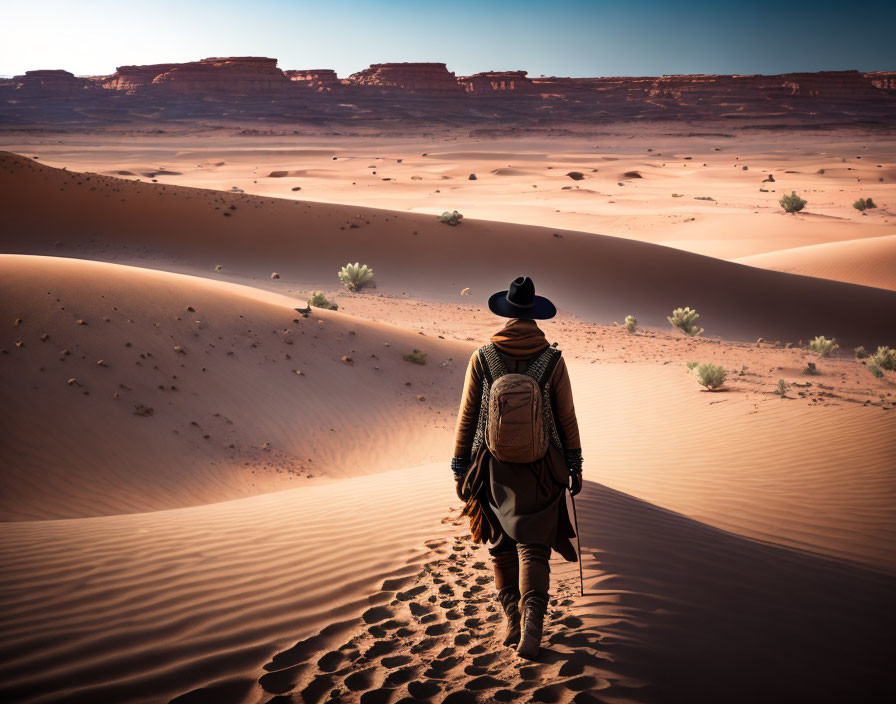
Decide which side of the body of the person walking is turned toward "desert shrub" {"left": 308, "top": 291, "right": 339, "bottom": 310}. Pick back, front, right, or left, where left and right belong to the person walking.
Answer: front

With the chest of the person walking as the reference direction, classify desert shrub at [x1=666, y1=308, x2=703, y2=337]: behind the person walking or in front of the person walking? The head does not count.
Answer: in front

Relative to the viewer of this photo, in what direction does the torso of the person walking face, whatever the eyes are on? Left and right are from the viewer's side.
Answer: facing away from the viewer

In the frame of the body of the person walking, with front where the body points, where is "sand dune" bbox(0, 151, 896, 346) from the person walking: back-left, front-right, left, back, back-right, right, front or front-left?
front

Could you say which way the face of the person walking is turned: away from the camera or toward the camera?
away from the camera

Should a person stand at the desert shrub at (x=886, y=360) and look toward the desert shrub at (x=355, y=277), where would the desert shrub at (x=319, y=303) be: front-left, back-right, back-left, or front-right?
front-left

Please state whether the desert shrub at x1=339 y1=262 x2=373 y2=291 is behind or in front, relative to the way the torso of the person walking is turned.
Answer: in front
